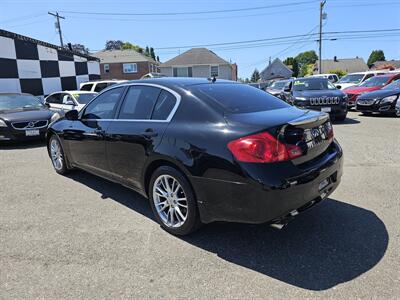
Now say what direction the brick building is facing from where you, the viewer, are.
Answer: facing the viewer

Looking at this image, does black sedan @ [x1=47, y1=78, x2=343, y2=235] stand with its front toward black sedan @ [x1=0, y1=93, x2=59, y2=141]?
yes

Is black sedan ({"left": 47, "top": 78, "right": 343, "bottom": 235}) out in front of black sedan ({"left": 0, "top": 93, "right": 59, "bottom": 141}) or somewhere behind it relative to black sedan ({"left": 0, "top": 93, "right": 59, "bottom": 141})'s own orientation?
in front

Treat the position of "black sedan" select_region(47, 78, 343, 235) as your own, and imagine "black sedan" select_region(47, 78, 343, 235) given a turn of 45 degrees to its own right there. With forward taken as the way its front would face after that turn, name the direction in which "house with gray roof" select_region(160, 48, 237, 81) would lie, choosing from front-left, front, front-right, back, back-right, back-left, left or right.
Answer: front

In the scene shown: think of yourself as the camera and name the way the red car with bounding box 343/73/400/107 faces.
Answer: facing the viewer and to the left of the viewer

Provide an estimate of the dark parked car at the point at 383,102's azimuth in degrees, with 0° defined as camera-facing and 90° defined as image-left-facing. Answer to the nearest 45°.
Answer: approximately 45°

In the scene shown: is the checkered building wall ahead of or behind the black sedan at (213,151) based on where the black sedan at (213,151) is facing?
ahead

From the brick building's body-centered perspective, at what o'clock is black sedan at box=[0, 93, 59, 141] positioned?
The black sedan is roughly at 12 o'clock from the brick building.

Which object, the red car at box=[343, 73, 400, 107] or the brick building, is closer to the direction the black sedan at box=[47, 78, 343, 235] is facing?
the brick building

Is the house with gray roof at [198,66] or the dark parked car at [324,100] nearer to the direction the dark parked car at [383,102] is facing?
the dark parked car

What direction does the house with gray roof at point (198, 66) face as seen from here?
toward the camera

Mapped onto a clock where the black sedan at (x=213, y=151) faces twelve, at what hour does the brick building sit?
The brick building is roughly at 1 o'clock from the black sedan.

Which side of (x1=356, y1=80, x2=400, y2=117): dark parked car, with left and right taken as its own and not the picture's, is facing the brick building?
right

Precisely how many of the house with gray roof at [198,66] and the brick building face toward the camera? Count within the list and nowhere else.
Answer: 2
